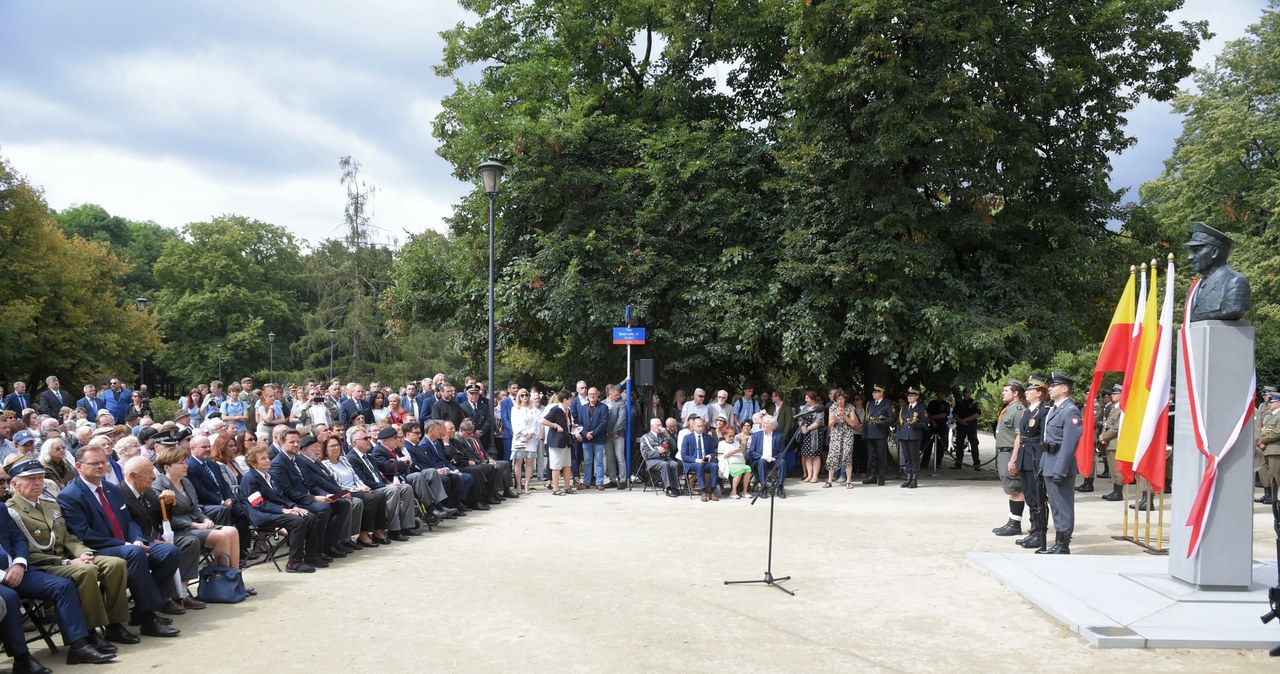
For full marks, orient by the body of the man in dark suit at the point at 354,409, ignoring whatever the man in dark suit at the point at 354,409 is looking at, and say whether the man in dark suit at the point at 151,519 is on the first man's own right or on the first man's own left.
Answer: on the first man's own right

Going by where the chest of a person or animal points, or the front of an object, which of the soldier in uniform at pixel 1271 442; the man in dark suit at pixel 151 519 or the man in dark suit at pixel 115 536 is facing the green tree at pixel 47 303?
the soldier in uniform

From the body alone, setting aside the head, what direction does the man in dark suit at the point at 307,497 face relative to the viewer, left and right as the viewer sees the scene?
facing the viewer and to the right of the viewer

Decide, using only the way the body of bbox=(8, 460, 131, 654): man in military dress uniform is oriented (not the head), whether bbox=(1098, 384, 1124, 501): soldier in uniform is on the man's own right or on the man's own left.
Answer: on the man's own left

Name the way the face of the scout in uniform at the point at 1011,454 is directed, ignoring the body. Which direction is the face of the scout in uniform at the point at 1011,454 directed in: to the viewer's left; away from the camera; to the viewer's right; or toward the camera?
to the viewer's left

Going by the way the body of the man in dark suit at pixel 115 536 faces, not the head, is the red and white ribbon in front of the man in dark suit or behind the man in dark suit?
in front

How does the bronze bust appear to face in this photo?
to the viewer's left

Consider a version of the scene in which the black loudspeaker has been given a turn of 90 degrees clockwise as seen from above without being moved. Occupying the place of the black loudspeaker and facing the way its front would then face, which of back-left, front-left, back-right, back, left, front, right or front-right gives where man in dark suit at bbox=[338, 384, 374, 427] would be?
front

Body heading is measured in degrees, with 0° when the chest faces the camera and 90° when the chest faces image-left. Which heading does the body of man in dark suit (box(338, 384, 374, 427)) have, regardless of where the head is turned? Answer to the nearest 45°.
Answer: approximately 315°

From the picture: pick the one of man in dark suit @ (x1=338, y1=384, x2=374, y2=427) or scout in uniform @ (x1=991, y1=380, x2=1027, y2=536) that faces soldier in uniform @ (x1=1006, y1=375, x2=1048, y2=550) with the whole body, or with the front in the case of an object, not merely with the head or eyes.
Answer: the man in dark suit

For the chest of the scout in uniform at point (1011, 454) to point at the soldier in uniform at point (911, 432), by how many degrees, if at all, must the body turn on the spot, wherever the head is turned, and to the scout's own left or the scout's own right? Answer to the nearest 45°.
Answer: approximately 90° to the scout's own right

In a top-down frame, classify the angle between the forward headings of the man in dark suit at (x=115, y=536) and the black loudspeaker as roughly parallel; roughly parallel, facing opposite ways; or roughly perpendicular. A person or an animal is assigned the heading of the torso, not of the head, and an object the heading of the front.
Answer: roughly perpendicular

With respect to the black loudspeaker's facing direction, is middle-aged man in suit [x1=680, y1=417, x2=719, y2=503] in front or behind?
in front

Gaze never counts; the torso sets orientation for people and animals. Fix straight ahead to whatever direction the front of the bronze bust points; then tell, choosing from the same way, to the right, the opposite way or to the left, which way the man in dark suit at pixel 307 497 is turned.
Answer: the opposite way
